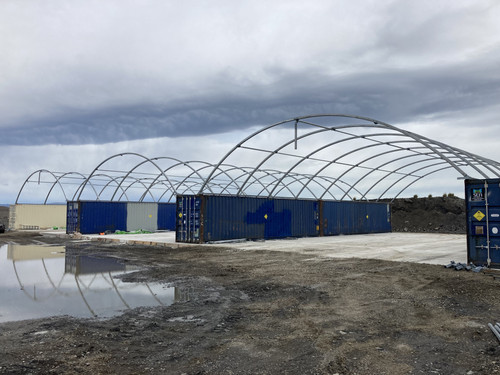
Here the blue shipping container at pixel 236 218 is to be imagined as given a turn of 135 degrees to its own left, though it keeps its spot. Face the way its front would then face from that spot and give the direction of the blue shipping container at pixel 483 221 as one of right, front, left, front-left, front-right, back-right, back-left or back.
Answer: front-right

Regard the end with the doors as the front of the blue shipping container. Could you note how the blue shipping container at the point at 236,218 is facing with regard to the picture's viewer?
facing the viewer and to the left of the viewer

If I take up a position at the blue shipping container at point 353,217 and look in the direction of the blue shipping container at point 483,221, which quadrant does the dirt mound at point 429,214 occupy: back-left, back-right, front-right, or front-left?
back-left

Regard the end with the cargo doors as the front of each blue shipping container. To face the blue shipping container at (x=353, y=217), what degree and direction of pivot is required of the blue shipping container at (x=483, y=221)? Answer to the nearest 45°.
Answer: approximately 135° to its right

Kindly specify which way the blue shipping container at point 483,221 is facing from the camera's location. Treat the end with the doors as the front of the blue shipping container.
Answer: facing the viewer

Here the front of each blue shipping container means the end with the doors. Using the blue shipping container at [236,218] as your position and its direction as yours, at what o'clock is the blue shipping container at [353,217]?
the blue shipping container at [353,217] is roughly at 6 o'clock from the blue shipping container at [236,218].

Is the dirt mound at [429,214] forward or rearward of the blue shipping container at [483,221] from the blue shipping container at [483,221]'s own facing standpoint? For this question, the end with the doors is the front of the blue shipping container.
rearward

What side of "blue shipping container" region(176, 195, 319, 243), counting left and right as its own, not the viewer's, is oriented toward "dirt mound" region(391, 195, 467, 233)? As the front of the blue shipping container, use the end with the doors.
back
